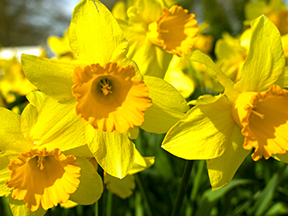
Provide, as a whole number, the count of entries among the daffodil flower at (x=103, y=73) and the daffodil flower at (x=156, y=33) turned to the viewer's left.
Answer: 0

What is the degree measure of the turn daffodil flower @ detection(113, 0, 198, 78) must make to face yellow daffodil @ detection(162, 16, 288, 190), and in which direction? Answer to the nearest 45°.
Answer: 0° — it already faces it

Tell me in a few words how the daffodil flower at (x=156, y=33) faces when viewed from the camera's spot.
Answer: facing the viewer and to the right of the viewer

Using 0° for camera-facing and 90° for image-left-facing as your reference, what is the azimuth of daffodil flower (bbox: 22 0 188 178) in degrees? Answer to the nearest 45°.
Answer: approximately 0°

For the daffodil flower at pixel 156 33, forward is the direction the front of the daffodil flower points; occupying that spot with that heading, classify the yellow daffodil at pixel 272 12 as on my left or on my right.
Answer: on my left

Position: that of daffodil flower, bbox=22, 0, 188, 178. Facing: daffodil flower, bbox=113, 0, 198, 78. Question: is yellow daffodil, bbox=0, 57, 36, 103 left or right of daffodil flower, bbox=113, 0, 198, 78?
left

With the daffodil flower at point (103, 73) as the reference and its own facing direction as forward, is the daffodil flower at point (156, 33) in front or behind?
behind

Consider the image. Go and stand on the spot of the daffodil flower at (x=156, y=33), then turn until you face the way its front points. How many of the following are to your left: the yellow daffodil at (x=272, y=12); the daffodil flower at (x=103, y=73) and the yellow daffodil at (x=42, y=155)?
1

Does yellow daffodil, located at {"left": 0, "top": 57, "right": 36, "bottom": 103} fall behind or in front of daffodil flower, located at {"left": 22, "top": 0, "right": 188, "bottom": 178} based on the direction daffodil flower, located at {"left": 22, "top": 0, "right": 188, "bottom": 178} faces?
behind

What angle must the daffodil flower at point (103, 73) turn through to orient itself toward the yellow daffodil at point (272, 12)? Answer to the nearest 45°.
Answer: approximately 135° to its left
